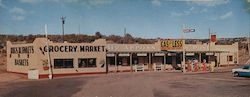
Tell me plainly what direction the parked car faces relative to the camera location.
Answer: facing to the left of the viewer

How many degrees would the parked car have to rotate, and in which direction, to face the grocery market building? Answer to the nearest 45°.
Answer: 0° — it already faces it
